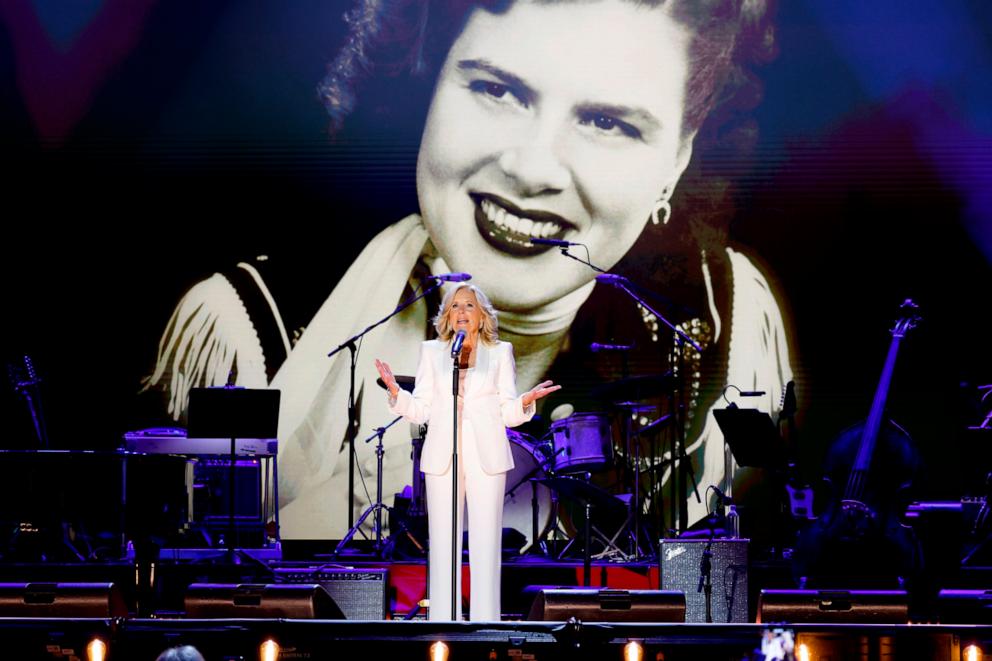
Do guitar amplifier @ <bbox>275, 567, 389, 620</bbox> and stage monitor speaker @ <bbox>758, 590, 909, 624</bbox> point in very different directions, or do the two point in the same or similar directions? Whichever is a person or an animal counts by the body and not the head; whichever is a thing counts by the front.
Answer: very different directions

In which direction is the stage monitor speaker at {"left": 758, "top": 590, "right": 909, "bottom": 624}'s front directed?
away from the camera

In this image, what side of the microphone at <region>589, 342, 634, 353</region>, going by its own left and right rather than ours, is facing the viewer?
left

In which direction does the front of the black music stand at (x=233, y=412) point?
away from the camera

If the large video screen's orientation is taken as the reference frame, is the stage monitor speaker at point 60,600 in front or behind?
in front

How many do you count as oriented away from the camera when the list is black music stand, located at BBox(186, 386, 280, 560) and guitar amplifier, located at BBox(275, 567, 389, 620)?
1

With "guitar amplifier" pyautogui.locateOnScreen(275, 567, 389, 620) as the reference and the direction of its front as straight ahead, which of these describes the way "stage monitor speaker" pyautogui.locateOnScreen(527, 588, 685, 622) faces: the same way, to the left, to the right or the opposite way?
the opposite way

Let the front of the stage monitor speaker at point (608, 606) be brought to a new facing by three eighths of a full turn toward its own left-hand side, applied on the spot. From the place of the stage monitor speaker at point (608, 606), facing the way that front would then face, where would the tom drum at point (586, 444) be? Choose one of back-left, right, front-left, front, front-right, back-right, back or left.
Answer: back-right
